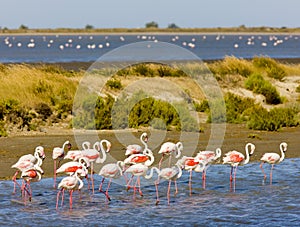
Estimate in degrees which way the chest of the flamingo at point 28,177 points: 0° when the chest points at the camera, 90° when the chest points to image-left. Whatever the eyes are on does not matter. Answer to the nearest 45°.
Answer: approximately 270°

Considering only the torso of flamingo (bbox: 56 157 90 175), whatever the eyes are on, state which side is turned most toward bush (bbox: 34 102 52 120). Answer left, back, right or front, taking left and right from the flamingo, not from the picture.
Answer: left

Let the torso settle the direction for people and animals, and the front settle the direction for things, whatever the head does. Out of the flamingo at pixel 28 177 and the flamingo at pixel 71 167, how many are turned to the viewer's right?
2

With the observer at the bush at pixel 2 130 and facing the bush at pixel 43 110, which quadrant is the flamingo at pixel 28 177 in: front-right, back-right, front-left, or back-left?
back-right

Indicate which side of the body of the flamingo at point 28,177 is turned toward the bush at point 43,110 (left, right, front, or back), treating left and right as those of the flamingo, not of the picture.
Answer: left

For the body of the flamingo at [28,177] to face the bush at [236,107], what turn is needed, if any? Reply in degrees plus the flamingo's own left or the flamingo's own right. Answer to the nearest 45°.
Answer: approximately 45° to the flamingo's own left

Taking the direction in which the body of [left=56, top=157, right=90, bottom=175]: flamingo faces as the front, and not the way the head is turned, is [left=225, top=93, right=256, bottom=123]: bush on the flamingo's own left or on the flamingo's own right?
on the flamingo's own left

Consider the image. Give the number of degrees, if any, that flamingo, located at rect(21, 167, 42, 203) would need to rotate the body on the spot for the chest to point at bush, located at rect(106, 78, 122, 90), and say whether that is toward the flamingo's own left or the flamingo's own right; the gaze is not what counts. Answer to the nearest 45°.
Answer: approximately 90° to the flamingo's own left

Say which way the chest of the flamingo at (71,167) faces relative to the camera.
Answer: to the viewer's right

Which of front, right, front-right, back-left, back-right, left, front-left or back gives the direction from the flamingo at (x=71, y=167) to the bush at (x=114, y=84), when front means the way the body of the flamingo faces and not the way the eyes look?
left
